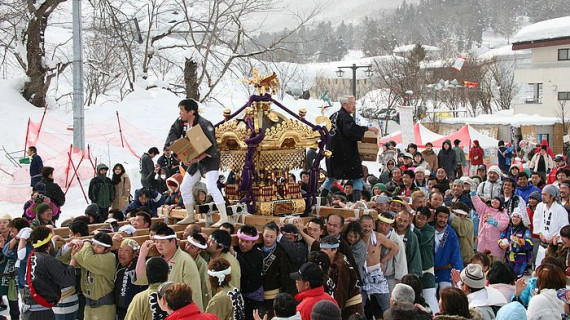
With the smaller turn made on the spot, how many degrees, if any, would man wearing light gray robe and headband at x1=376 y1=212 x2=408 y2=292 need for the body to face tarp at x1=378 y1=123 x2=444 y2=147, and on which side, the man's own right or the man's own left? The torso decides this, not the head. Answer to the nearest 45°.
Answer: approximately 135° to the man's own right

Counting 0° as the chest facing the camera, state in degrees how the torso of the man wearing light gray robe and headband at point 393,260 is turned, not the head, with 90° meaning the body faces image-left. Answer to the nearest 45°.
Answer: approximately 45°

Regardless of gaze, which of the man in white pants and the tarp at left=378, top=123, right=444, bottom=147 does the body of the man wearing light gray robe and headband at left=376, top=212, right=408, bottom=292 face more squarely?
the man in white pants

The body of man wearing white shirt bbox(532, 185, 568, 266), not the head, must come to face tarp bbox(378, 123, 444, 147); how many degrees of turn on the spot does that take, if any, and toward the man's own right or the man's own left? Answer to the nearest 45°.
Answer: approximately 135° to the man's own right

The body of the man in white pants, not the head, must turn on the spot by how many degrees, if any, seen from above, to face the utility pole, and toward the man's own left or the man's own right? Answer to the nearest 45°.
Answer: approximately 135° to the man's own right

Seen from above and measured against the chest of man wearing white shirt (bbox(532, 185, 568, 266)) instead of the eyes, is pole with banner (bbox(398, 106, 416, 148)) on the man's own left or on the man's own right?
on the man's own right
